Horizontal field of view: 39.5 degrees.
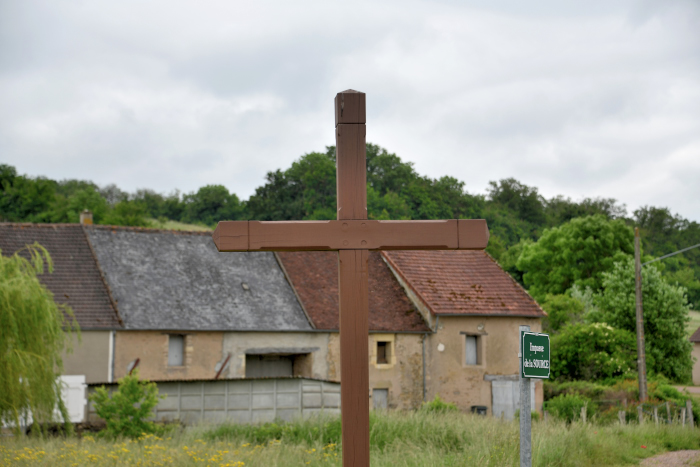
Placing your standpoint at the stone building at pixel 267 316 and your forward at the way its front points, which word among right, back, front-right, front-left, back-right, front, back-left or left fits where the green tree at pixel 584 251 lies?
back-left

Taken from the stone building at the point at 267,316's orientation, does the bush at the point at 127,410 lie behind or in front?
in front

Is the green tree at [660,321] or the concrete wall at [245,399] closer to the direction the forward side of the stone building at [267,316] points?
the concrete wall

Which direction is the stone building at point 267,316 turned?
toward the camera

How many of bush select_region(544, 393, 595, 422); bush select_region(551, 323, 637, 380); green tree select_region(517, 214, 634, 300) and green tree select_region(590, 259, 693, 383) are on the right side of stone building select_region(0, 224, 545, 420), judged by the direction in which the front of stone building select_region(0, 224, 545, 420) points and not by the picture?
0

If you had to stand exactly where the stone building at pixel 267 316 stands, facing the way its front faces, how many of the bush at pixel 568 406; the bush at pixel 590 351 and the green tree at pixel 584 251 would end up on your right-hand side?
0

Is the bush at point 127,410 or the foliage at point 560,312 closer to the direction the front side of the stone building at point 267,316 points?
the bush

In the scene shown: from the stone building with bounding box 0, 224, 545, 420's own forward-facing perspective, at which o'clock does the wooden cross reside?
The wooden cross is roughly at 12 o'clock from the stone building.

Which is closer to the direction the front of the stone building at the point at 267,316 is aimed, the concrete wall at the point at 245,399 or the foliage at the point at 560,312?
the concrete wall

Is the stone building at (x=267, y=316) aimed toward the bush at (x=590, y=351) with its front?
no

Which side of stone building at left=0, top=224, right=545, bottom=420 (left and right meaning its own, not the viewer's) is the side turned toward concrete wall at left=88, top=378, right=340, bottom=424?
front

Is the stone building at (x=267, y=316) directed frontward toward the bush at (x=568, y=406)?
no

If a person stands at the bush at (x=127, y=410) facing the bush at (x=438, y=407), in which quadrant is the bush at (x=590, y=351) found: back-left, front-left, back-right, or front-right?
front-left

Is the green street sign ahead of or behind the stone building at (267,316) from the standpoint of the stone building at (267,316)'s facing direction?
ahead

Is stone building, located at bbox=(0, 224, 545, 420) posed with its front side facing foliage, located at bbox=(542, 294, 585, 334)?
no
